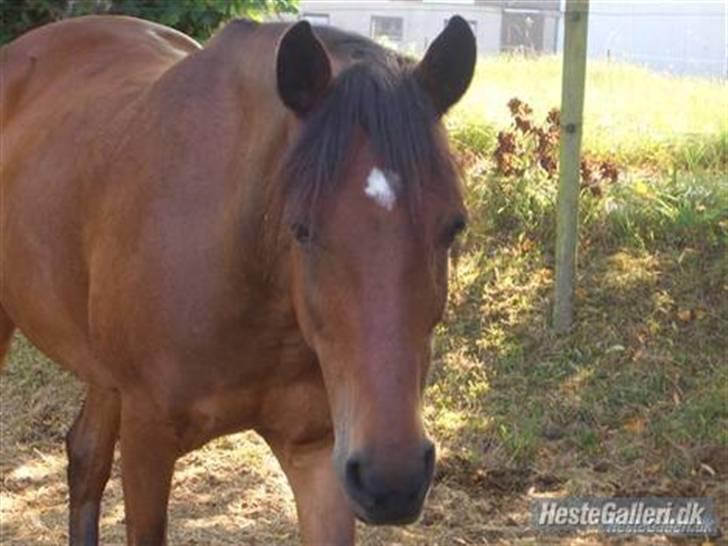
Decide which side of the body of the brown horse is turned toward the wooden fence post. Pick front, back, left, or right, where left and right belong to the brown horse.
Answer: left

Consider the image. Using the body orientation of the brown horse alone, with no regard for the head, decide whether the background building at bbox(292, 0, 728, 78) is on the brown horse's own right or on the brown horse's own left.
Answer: on the brown horse's own left

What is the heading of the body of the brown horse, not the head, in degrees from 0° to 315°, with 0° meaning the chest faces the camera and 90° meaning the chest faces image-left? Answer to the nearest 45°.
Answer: approximately 315°

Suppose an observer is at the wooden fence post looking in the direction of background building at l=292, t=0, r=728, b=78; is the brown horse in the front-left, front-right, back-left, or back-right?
back-left

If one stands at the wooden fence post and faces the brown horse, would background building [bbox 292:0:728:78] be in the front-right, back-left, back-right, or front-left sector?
back-right
